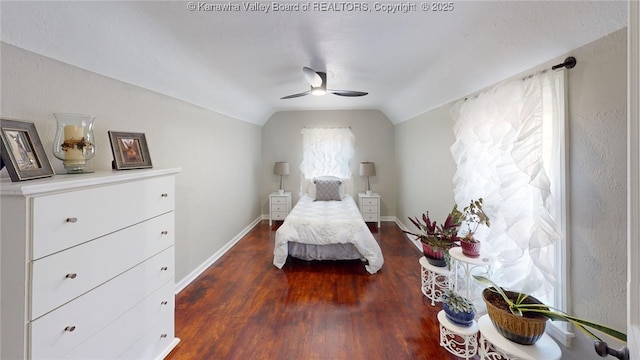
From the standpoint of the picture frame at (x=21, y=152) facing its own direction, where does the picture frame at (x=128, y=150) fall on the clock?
the picture frame at (x=128, y=150) is roughly at 9 o'clock from the picture frame at (x=21, y=152).

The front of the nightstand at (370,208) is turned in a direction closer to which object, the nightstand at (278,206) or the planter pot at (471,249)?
the planter pot

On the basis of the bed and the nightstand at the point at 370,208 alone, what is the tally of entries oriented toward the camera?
2

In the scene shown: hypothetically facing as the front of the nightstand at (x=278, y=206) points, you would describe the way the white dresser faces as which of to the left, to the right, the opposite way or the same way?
to the left

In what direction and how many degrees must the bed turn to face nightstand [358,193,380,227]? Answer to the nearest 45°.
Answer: approximately 135° to its left

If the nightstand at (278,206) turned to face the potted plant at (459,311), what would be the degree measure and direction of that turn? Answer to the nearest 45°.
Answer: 0° — it already faces it

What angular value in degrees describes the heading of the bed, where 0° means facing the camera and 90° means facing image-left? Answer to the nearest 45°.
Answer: approximately 0°

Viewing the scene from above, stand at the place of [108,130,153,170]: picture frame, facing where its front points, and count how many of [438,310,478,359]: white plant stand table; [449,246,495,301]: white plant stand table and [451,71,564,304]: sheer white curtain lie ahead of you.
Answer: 3

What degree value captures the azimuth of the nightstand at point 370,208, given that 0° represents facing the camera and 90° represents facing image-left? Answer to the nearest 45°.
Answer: approximately 0°

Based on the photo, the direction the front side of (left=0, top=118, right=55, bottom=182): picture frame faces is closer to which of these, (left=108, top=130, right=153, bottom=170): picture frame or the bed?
the bed

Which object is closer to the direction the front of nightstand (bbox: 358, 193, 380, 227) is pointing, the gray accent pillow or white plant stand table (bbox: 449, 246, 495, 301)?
the white plant stand table
